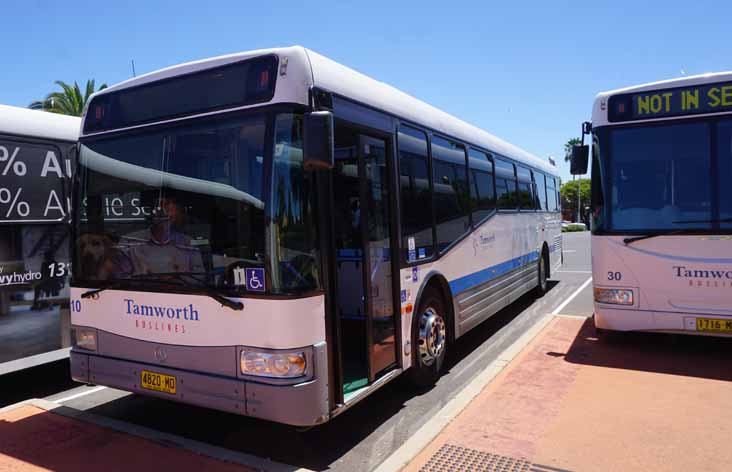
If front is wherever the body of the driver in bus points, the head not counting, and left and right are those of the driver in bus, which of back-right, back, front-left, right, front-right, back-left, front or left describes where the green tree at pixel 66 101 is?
back-right

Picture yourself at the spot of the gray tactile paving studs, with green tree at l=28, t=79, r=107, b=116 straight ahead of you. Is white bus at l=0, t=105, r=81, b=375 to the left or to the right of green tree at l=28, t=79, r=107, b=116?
left

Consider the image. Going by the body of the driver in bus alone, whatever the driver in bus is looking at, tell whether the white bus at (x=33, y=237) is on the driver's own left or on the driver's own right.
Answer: on the driver's own right

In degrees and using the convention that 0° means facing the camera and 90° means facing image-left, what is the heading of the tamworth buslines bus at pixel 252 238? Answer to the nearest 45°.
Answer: approximately 45°

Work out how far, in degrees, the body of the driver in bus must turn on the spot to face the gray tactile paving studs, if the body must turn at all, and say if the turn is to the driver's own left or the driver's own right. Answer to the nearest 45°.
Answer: approximately 90° to the driver's own left

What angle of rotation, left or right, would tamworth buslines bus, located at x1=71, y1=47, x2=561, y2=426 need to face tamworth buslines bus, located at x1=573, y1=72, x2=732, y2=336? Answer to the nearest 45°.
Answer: approximately 135° to its left

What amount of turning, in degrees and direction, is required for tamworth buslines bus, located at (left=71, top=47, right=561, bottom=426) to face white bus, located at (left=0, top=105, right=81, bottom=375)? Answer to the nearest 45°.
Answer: approximately 90° to its right

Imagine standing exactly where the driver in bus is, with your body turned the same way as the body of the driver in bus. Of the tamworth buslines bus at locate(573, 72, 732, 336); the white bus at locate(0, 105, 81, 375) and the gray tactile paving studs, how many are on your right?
1

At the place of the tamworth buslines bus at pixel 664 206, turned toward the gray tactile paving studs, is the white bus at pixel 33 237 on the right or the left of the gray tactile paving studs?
right

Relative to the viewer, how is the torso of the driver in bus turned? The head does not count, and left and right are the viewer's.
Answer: facing the viewer and to the left of the viewer
